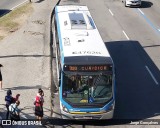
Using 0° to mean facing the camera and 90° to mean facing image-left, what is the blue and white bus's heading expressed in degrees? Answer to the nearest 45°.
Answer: approximately 0°

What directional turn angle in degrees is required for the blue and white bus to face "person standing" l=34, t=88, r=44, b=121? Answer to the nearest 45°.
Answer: approximately 90° to its right

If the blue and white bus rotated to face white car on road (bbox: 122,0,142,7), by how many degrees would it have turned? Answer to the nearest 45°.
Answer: approximately 180°

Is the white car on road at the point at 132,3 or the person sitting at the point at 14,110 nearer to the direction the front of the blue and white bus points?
the person sitting

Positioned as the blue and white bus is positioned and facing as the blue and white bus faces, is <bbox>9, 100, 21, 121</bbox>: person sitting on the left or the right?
on its right

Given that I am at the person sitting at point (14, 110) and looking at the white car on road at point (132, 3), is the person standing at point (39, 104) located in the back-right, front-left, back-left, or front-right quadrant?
front-right
